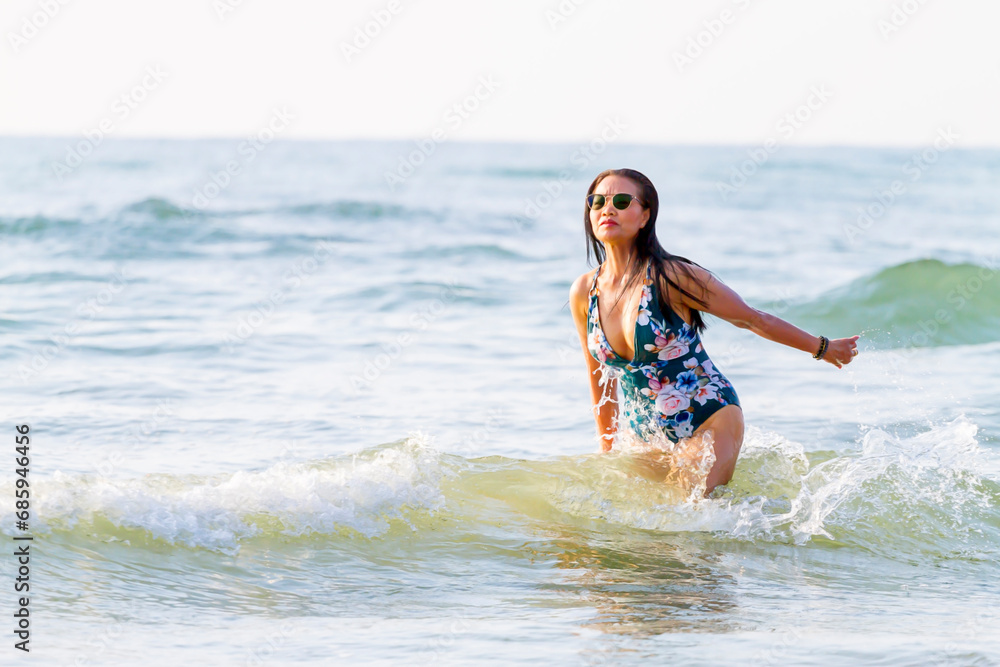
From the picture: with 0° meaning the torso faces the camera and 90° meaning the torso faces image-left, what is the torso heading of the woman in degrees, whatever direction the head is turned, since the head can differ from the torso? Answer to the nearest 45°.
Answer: approximately 45°
